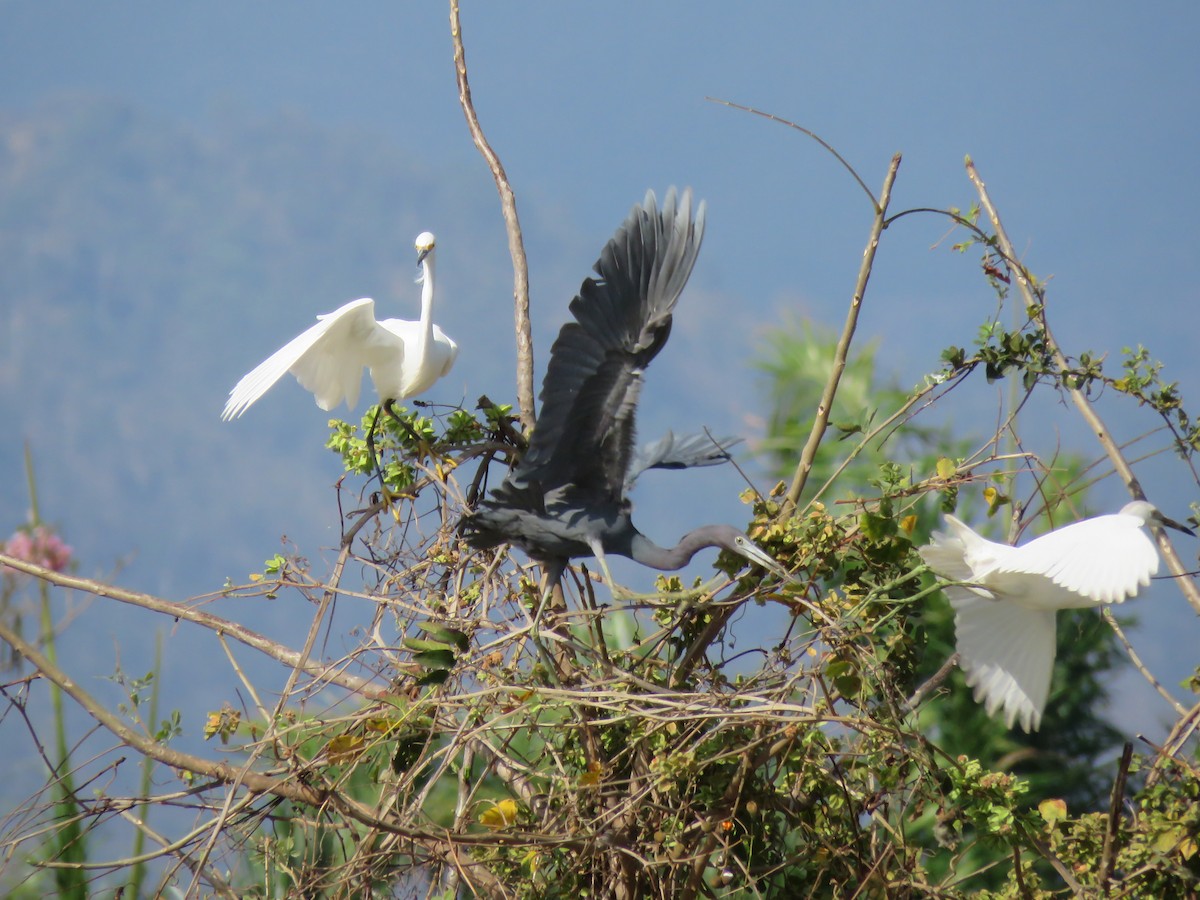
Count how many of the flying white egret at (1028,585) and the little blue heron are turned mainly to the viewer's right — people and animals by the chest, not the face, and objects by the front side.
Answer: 2

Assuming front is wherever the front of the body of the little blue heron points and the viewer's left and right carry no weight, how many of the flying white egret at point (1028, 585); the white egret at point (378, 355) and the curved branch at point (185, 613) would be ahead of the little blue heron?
1

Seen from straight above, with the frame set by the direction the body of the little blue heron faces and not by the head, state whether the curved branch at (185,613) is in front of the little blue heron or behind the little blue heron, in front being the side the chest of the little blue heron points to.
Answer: behind

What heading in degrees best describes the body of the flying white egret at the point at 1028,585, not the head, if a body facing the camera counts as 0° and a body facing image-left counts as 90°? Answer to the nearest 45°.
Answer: approximately 270°

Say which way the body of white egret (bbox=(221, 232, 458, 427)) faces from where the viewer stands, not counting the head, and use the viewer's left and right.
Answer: facing the viewer and to the right of the viewer

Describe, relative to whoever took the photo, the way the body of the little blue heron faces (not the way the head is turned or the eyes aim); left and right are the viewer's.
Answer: facing to the right of the viewer

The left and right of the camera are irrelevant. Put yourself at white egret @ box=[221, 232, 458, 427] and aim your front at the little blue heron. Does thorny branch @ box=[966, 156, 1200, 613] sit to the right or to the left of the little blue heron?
left

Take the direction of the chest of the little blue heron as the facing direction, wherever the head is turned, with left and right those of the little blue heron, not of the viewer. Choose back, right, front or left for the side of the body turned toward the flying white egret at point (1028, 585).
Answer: front
